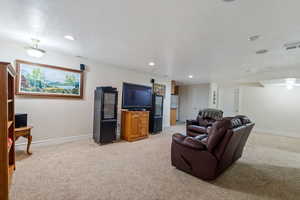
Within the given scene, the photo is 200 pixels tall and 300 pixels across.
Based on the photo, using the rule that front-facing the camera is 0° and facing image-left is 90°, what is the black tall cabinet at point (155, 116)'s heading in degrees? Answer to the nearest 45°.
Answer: approximately 315°

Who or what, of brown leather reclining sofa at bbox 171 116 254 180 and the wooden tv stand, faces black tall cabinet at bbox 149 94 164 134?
the brown leather reclining sofa

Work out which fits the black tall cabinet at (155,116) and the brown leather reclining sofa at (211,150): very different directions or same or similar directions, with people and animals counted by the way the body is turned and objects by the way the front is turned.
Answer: very different directions

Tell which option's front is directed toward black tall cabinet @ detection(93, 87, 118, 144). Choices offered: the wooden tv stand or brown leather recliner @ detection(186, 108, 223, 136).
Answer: the brown leather recliner

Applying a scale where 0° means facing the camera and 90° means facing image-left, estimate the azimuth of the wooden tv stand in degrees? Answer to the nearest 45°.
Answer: approximately 315°

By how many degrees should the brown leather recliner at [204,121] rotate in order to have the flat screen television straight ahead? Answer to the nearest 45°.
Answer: approximately 45° to its right

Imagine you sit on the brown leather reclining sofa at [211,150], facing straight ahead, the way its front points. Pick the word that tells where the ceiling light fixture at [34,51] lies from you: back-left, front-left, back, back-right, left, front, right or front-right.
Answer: front-left

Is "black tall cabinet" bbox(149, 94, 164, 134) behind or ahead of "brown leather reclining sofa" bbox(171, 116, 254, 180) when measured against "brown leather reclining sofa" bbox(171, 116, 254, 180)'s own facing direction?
ahead

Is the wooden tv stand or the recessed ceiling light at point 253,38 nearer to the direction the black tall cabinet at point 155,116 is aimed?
the recessed ceiling light

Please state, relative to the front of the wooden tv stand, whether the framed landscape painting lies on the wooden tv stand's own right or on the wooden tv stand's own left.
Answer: on the wooden tv stand's own right
